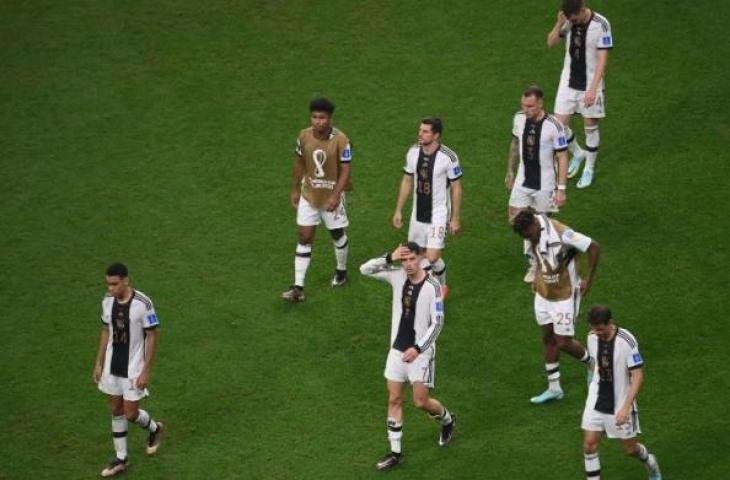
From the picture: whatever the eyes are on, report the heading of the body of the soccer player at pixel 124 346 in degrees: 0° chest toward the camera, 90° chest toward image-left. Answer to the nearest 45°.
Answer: approximately 45°

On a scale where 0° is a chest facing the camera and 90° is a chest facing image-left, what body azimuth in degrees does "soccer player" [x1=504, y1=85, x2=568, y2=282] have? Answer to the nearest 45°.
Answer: approximately 45°

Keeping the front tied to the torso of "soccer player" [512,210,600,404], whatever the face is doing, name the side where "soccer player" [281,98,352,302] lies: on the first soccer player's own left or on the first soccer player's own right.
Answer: on the first soccer player's own right

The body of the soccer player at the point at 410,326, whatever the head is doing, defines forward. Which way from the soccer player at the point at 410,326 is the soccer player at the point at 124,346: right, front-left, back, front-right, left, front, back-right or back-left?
front-right

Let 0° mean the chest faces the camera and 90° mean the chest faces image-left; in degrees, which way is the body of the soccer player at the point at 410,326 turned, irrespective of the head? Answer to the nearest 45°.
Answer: approximately 45°

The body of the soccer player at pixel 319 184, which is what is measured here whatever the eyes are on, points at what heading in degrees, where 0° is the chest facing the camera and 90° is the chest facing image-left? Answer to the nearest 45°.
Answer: approximately 45°
